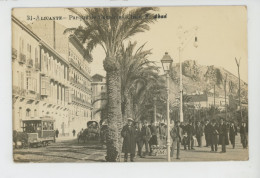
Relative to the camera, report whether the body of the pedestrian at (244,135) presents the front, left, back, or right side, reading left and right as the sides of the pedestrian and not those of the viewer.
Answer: front

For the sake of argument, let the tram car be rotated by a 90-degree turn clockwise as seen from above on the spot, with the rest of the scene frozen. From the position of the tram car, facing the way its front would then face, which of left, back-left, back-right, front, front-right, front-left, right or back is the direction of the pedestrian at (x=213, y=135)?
back-right

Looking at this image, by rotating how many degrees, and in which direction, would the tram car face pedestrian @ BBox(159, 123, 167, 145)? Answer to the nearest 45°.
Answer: approximately 135° to its left

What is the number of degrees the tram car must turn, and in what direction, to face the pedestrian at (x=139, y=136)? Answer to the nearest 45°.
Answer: approximately 135° to its left

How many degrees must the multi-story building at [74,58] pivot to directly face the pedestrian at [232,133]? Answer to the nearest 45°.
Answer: approximately 45° to its left

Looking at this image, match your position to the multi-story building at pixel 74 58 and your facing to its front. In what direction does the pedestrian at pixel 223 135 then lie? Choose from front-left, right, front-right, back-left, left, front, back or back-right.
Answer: front-left

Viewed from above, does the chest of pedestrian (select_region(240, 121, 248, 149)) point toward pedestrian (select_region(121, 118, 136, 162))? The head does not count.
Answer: no

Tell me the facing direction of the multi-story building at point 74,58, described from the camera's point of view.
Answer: facing the viewer and to the right of the viewer

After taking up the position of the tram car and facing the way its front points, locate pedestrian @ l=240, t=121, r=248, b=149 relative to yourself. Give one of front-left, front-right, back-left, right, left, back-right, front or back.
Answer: back-left

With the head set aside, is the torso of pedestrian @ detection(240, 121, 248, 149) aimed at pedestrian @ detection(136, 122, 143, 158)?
no

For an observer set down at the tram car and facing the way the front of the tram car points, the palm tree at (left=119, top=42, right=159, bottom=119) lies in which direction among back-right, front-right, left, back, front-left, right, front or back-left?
back-left

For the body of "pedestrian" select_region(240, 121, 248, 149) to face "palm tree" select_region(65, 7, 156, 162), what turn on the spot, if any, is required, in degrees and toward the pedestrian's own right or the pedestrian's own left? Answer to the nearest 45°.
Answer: approximately 90° to the pedestrian's own right

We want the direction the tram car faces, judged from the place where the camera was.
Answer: facing the viewer and to the left of the viewer

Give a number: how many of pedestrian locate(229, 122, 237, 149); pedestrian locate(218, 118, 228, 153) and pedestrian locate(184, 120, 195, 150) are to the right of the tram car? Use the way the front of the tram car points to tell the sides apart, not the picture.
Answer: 0

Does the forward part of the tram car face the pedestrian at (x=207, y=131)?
no
